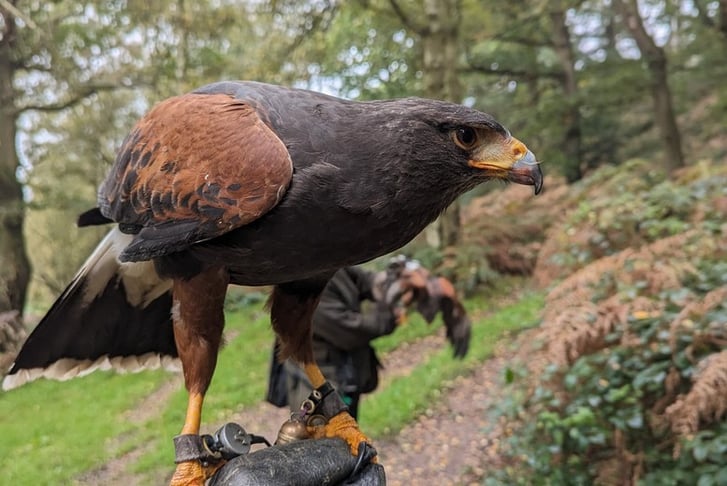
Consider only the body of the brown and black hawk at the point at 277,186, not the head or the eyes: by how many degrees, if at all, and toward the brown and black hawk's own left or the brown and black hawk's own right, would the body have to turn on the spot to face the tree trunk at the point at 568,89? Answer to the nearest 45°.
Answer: approximately 45° to the brown and black hawk's own left

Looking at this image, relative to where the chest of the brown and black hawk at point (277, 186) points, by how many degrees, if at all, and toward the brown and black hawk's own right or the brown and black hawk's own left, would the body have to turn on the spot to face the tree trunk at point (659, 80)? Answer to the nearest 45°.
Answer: approximately 45° to the brown and black hawk's own left

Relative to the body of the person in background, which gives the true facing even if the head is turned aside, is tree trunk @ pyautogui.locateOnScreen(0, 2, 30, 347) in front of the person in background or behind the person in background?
behind

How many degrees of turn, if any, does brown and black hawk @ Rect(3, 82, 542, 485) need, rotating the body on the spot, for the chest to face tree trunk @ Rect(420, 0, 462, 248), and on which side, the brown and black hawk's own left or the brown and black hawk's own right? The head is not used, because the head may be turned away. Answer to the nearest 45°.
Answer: approximately 90° to the brown and black hawk's own left

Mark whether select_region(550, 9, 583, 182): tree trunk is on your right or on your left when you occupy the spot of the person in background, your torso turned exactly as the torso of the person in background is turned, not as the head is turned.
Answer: on your left

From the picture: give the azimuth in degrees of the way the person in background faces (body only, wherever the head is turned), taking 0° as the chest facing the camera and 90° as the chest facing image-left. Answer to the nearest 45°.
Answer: approximately 315°

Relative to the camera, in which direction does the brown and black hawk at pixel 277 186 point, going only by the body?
to the viewer's right
